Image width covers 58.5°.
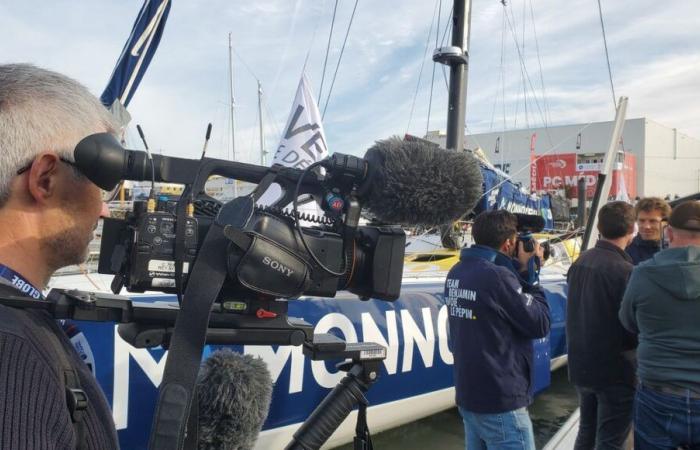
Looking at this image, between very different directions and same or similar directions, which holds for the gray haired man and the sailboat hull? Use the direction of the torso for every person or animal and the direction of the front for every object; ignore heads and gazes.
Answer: very different directions

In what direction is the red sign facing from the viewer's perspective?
toward the camera

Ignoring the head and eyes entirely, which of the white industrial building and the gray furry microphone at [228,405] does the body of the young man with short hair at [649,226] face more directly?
the gray furry microphone

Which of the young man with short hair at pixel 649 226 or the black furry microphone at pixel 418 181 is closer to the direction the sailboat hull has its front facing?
the black furry microphone

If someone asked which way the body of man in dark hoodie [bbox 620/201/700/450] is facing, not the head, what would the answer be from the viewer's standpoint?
away from the camera

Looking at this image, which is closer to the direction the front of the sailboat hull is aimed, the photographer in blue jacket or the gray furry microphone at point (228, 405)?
the gray furry microphone

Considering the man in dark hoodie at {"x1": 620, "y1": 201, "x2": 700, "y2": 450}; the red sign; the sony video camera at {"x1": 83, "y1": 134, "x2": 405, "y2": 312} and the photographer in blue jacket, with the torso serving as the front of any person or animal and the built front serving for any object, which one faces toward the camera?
the red sign

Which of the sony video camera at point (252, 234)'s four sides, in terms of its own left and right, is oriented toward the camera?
right

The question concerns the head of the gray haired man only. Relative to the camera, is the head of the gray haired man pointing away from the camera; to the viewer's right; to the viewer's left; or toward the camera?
to the viewer's right

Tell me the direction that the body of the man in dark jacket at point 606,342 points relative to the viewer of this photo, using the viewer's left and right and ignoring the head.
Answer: facing away from the viewer and to the right of the viewer

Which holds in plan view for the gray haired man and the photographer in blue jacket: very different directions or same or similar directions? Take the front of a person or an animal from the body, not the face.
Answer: same or similar directions

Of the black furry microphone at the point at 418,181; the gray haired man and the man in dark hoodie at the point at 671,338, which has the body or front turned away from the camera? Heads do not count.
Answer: the man in dark hoodie

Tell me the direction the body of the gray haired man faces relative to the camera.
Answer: to the viewer's right

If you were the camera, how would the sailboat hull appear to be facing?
facing the viewer and to the left of the viewer

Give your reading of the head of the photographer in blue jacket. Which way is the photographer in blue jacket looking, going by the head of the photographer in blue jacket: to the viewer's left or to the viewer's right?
to the viewer's right

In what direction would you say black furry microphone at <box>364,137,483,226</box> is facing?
to the viewer's right
